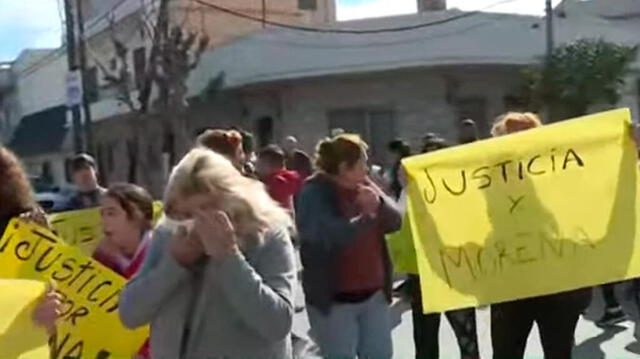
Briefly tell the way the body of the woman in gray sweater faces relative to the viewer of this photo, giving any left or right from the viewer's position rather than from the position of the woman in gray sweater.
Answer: facing the viewer and to the left of the viewer

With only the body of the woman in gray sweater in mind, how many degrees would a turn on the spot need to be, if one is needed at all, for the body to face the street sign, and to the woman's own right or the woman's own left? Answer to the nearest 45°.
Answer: approximately 135° to the woman's own right

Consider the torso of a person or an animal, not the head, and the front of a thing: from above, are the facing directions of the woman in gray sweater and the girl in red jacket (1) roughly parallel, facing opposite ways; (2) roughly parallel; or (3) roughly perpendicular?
roughly parallel

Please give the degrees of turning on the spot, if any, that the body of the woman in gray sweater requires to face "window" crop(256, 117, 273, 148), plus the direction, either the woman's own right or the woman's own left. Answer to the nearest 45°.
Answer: approximately 135° to the woman's own right

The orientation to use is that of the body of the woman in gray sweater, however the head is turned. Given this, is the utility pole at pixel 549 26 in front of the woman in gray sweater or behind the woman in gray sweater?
behind

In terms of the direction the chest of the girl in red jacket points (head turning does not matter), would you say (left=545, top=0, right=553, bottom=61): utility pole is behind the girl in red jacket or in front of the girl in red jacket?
behind

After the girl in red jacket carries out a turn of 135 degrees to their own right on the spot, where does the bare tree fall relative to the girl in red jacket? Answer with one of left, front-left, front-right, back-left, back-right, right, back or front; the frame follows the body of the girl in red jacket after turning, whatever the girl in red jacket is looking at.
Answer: front

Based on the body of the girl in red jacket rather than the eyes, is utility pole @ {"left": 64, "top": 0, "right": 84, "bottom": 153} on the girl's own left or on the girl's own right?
on the girl's own right

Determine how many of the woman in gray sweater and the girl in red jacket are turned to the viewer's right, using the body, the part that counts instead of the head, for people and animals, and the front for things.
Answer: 0

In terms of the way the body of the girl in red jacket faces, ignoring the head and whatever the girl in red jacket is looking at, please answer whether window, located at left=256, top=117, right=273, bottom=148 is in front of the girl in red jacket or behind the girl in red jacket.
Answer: behind

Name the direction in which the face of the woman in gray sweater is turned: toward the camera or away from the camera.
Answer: toward the camera

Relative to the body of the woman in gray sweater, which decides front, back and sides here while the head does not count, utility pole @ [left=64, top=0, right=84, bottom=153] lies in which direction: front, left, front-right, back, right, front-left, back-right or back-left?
back-right
